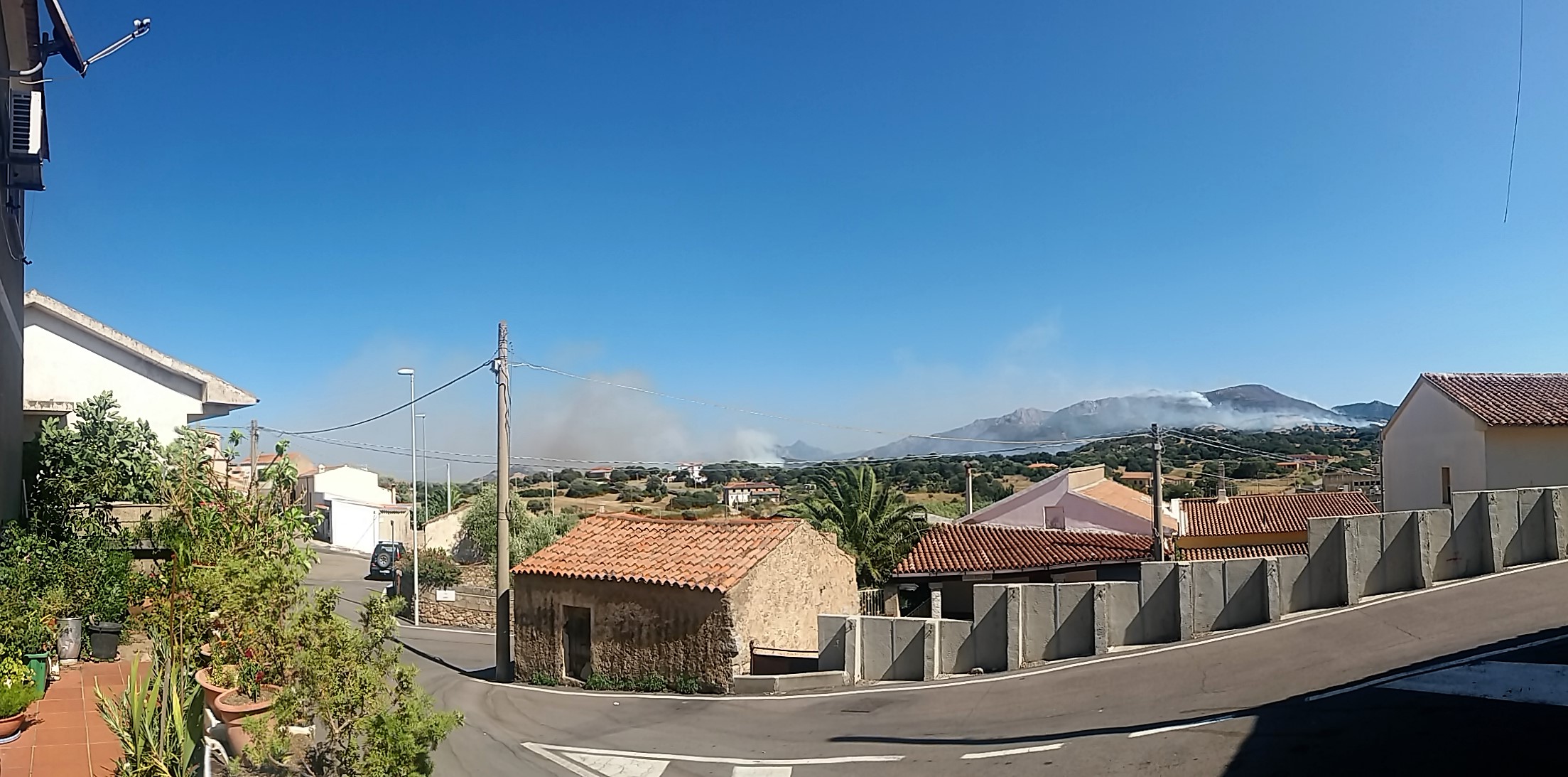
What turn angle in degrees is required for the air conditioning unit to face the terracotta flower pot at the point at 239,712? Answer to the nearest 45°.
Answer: approximately 90° to its right

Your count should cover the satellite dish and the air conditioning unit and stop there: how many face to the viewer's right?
2

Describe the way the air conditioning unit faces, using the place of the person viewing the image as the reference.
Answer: facing to the right of the viewer

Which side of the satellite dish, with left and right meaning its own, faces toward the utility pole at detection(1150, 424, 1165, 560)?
front

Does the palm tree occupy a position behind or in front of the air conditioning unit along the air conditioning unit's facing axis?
in front

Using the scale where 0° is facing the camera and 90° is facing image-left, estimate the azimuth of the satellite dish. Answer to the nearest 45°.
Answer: approximately 270°
